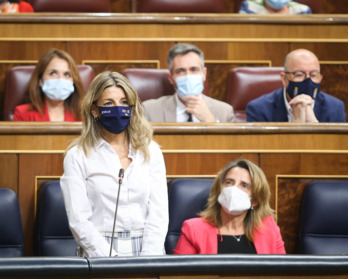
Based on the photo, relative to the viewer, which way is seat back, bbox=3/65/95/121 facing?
toward the camera

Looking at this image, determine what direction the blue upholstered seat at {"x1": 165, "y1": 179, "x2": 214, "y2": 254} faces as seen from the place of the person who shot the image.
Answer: facing the viewer

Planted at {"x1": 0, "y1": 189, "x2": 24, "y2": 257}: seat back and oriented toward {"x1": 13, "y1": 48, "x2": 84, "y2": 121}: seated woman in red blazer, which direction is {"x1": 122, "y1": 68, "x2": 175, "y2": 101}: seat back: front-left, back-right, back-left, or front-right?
front-right

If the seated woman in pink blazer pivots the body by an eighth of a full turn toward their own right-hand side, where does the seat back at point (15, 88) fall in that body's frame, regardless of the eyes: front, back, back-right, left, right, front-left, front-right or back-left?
right

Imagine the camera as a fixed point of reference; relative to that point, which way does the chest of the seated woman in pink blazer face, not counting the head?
toward the camera

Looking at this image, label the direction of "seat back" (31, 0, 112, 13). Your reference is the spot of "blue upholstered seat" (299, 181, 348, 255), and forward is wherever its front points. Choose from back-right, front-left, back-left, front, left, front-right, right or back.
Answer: back-right

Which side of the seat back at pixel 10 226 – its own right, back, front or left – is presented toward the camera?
front

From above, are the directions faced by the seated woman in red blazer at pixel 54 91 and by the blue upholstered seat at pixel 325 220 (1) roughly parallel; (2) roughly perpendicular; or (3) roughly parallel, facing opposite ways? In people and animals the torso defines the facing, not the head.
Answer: roughly parallel

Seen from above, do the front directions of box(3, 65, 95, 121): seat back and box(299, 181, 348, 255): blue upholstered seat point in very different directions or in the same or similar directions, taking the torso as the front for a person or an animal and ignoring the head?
same or similar directions
